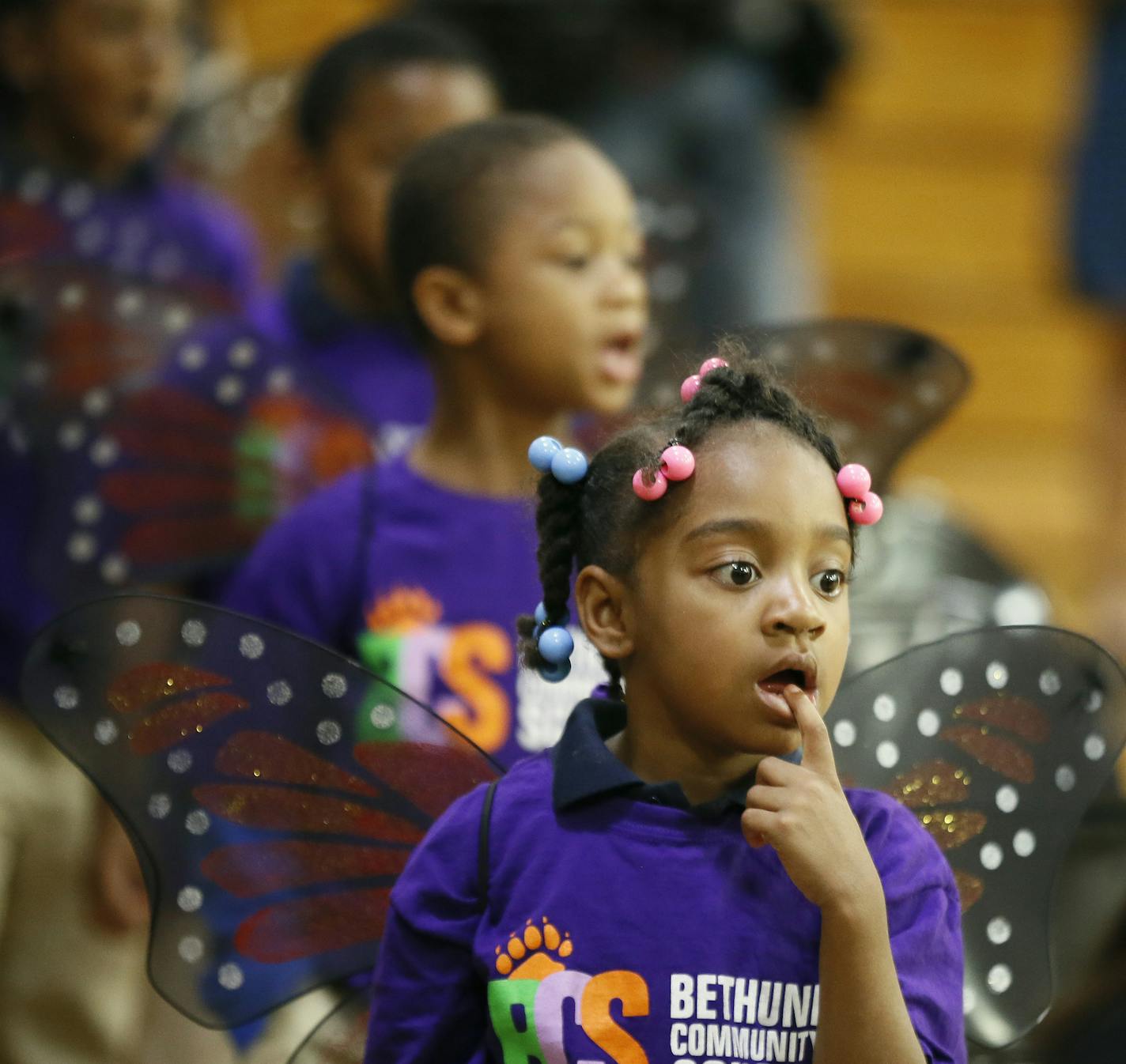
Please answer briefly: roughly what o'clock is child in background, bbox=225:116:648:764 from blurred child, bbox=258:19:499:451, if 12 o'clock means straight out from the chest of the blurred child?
The child in background is roughly at 1 o'clock from the blurred child.

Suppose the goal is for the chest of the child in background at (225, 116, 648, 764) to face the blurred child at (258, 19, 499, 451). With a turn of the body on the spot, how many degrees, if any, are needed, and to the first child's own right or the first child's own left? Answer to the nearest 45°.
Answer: approximately 135° to the first child's own left

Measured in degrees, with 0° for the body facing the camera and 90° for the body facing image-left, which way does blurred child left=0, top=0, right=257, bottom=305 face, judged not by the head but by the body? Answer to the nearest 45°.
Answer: approximately 315°

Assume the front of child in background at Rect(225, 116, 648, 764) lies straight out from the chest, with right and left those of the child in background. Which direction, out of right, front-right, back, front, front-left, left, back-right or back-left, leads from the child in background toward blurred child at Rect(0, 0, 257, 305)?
back
